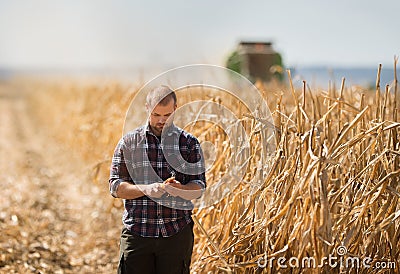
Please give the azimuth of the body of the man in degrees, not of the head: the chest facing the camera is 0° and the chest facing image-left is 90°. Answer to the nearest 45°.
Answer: approximately 0°
